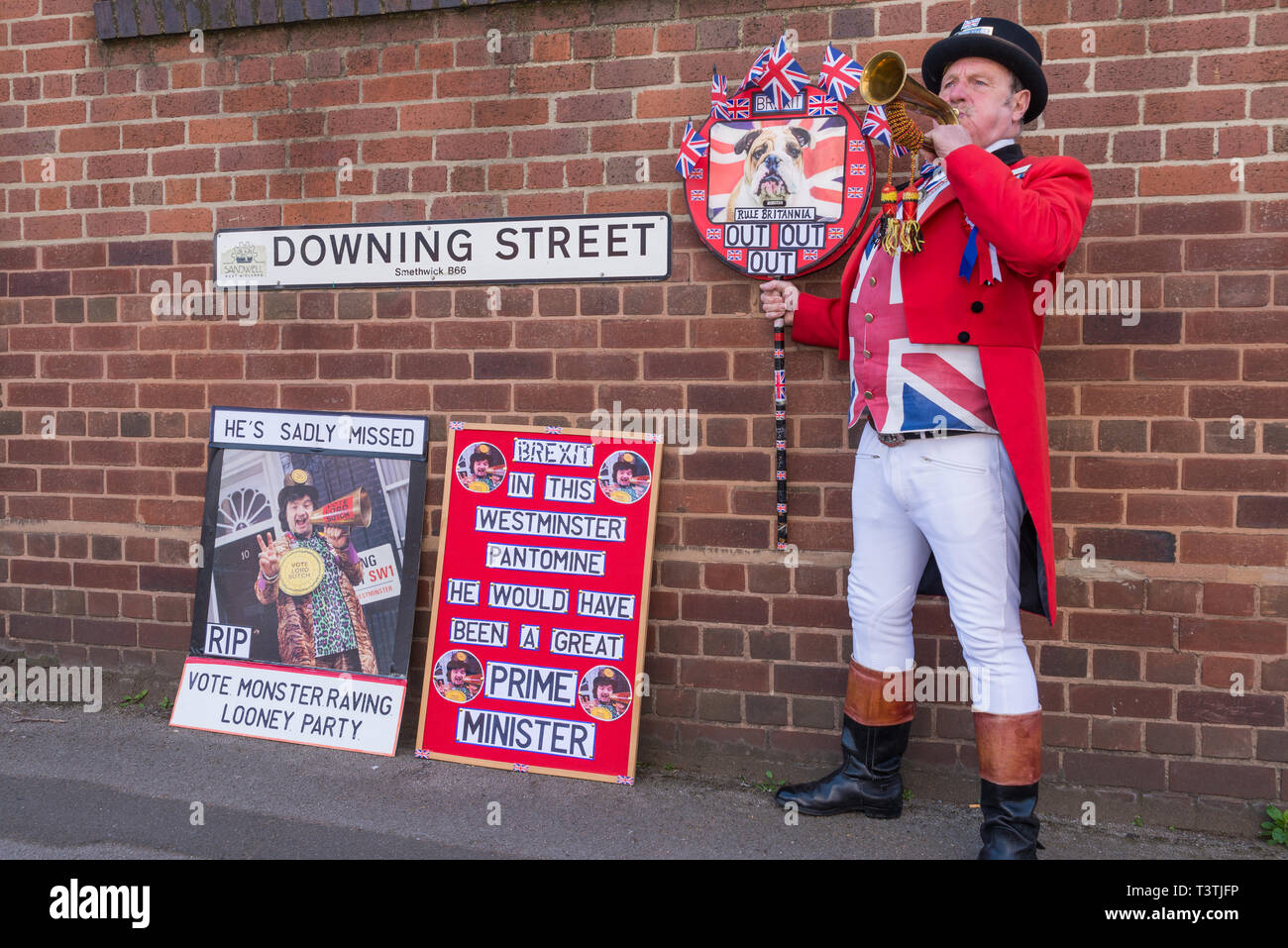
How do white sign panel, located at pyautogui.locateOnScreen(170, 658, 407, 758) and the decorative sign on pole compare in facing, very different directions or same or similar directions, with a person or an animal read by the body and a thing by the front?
same or similar directions

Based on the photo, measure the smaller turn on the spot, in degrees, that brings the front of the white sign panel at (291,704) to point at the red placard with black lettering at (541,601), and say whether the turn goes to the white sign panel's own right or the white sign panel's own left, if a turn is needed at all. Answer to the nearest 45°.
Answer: approximately 45° to the white sign panel's own left

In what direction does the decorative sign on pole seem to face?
toward the camera

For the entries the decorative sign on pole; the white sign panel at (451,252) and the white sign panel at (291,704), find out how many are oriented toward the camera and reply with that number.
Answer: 3

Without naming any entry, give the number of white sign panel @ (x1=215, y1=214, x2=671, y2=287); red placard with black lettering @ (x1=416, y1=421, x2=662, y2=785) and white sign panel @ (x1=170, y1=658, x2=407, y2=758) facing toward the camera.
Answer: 3

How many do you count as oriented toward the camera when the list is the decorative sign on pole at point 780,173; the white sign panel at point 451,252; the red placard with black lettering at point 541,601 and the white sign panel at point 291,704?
4

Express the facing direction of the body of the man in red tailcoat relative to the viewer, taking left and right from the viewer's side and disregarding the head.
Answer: facing the viewer and to the left of the viewer

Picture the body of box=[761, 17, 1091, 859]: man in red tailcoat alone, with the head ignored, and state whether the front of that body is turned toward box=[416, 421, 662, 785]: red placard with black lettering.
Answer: no

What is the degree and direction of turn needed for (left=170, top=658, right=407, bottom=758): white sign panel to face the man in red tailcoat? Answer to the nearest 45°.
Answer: approximately 45° to its left

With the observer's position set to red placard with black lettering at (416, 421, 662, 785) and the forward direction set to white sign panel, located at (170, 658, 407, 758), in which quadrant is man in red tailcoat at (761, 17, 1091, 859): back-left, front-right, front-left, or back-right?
back-left

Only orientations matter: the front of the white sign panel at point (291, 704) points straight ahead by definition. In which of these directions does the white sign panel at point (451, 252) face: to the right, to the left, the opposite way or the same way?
the same way

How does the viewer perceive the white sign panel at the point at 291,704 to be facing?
facing the viewer

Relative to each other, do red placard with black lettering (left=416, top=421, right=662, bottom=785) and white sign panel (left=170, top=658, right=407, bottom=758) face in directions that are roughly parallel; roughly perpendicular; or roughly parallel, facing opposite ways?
roughly parallel
